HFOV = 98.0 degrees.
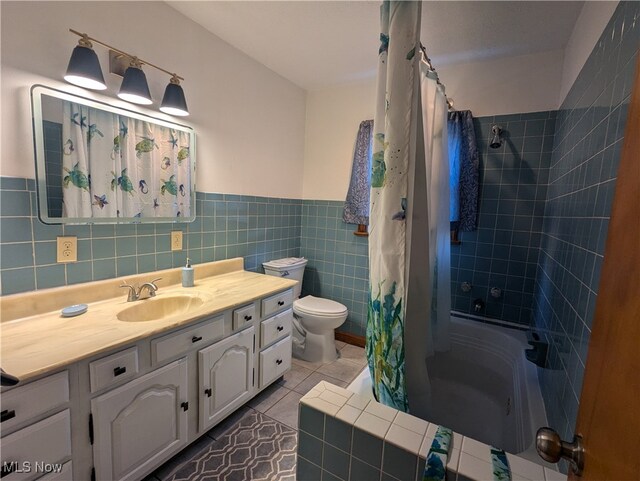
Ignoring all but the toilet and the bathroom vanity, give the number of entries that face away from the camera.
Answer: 0

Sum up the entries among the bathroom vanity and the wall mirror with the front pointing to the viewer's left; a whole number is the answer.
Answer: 0

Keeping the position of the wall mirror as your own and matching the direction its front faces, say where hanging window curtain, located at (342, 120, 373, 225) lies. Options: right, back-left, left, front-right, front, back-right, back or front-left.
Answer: front-left

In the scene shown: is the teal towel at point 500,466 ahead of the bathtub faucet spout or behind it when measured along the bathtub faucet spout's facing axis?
ahead

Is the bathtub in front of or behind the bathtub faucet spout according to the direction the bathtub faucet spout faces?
in front

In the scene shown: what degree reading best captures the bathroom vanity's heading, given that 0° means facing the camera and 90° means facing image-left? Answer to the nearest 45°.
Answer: approximately 315°

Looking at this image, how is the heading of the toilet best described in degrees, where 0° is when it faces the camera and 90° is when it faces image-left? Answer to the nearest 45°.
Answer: approximately 315°

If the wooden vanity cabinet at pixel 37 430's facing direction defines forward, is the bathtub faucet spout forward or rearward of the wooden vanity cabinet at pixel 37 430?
forward

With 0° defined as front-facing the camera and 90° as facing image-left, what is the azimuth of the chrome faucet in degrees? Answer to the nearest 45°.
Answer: approximately 315°

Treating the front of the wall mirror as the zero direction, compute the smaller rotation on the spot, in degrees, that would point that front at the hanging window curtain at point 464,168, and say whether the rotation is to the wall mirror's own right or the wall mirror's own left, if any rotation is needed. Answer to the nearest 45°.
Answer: approximately 45° to the wall mirror's own left
